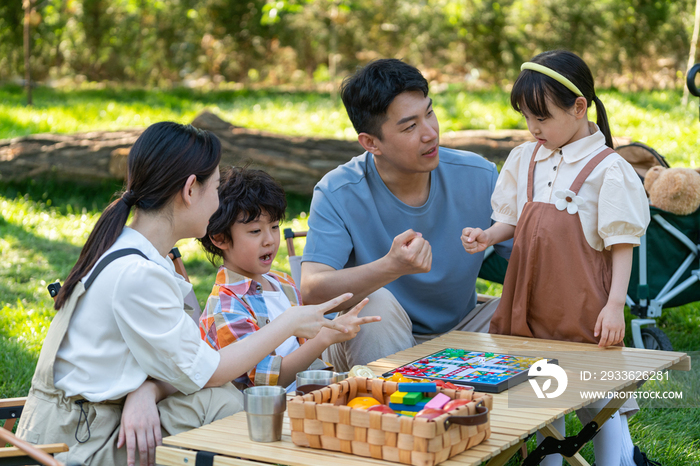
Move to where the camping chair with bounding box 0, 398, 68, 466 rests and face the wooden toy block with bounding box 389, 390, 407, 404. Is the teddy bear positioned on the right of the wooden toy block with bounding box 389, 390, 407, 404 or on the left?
left

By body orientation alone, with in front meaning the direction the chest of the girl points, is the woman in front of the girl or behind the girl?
in front

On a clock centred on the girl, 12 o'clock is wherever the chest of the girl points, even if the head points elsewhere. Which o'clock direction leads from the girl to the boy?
The boy is roughly at 1 o'clock from the girl.

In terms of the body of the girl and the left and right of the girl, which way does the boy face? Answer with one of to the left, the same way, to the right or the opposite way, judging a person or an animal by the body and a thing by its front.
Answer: to the left

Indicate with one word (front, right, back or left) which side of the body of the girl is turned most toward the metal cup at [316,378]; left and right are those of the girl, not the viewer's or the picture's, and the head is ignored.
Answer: front

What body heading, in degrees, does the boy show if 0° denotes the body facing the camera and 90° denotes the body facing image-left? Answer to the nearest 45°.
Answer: approximately 315°

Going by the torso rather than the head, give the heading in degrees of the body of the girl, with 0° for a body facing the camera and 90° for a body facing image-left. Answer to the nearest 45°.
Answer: approximately 45°

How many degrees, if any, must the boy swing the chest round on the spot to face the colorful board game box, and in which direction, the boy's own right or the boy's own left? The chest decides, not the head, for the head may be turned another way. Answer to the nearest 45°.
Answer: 0° — they already face it

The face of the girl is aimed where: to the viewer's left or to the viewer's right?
to the viewer's left

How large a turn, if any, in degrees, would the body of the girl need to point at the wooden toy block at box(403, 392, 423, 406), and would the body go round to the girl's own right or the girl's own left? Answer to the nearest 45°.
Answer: approximately 45° to the girl's own left

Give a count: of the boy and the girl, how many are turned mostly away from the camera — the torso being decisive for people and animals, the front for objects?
0
